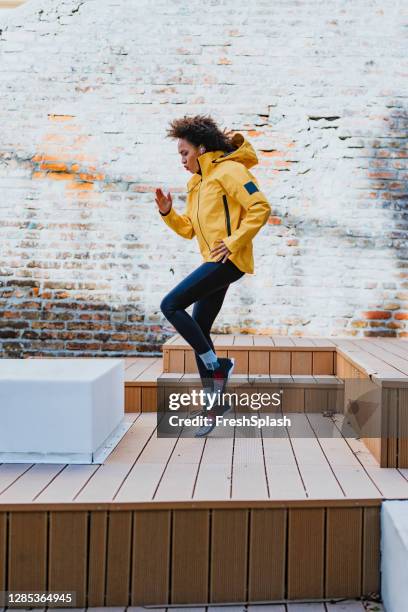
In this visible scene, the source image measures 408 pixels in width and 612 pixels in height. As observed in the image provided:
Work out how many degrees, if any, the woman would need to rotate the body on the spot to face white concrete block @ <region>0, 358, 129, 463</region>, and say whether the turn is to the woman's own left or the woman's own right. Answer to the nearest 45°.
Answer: approximately 45° to the woman's own left

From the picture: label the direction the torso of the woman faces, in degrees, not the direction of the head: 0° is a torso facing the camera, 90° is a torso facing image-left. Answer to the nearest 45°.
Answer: approximately 90°

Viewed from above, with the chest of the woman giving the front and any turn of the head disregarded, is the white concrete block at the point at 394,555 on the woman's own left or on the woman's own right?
on the woman's own left
